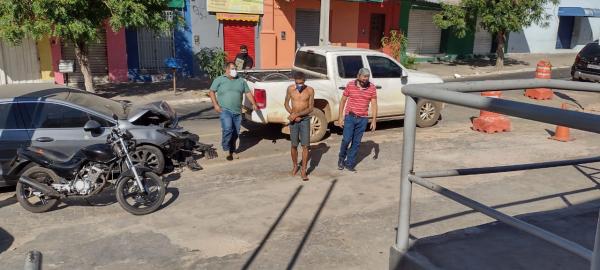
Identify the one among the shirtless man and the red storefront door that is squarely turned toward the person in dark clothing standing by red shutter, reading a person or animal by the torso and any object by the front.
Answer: the red storefront door

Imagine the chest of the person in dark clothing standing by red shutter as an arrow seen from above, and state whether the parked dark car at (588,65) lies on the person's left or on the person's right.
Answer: on the person's left

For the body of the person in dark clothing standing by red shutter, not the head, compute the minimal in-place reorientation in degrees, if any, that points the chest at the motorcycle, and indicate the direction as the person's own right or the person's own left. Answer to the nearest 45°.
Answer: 0° — they already face it

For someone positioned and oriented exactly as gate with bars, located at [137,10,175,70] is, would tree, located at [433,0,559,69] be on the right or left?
on its left

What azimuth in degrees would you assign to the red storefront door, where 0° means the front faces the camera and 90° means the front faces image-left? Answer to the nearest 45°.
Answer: approximately 0°

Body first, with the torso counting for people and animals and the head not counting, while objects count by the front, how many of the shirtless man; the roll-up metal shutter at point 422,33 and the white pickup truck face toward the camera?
2

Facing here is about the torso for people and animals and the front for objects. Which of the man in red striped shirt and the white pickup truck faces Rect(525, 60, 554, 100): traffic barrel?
the white pickup truck

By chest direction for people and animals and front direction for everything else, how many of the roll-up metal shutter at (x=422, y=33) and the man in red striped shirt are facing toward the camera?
2

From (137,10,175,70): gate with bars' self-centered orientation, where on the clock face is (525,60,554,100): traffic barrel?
The traffic barrel is roughly at 10 o'clock from the gate with bars.

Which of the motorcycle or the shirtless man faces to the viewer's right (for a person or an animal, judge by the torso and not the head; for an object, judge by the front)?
the motorcycle

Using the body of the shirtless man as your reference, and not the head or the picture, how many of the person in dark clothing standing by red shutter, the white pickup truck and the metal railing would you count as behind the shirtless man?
2

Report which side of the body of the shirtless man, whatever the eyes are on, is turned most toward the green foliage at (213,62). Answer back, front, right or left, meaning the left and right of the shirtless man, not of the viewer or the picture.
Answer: back
